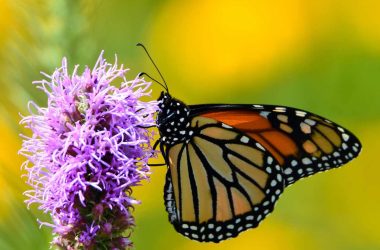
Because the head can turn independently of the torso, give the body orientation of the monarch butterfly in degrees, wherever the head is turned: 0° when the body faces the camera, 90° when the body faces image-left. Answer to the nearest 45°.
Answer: approximately 90°
